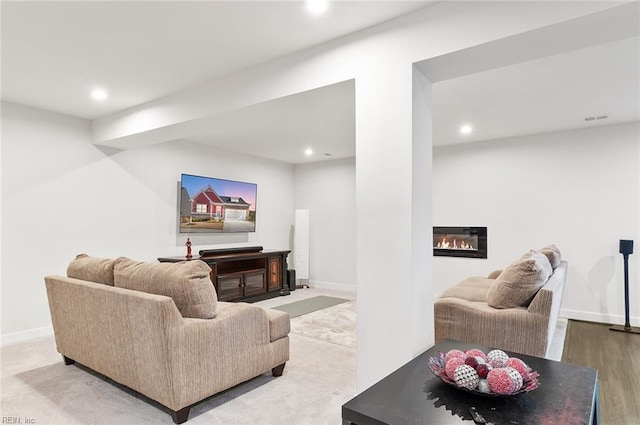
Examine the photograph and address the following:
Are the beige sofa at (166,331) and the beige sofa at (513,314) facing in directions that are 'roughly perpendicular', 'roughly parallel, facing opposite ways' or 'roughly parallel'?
roughly perpendicular

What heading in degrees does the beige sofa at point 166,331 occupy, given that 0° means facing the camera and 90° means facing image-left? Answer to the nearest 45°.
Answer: approximately 225°
